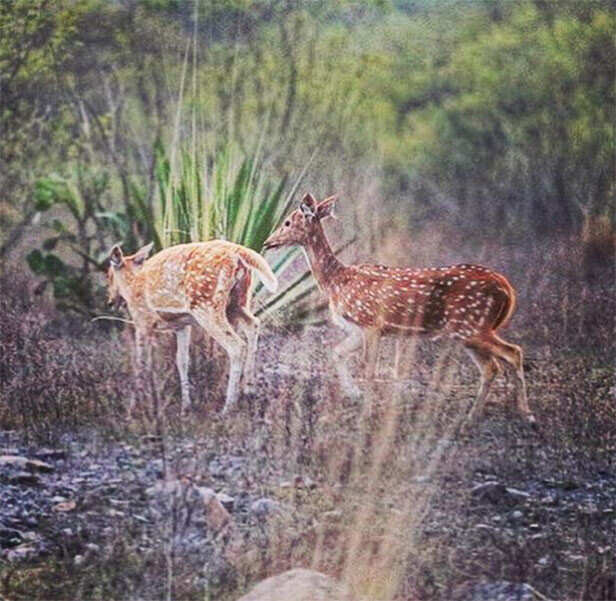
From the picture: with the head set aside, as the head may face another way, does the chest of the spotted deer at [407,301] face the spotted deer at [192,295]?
yes

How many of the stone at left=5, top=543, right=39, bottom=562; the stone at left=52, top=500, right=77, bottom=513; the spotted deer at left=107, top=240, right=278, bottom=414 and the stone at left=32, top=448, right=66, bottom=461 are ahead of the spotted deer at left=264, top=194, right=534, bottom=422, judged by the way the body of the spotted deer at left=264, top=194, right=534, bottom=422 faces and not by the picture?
4

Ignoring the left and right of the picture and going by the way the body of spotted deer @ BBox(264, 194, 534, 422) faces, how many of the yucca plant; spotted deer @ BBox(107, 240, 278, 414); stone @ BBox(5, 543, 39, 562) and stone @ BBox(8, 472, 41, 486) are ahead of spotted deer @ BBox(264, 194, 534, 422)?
4

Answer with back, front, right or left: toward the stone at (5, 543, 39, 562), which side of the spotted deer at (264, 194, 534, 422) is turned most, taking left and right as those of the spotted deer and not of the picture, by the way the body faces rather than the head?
front

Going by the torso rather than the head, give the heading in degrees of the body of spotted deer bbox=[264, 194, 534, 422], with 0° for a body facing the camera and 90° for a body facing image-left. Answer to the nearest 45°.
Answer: approximately 90°

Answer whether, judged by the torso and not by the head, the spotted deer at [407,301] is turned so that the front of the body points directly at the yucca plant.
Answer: yes
